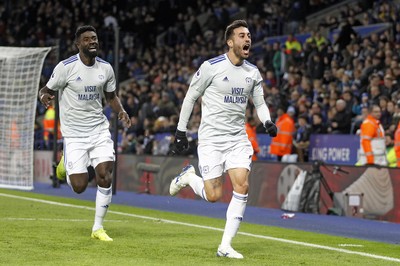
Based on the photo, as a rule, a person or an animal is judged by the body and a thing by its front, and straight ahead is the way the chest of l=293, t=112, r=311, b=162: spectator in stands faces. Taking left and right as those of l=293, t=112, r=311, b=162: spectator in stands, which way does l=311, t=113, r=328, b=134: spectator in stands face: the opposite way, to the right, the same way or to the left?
the same way

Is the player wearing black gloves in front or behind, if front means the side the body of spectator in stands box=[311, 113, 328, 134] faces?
in front

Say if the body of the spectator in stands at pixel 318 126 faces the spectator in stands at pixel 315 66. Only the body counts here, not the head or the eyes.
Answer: no

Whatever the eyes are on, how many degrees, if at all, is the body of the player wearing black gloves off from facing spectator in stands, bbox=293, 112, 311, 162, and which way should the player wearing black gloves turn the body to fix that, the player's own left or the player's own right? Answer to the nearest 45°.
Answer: approximately 135° to the player's own left

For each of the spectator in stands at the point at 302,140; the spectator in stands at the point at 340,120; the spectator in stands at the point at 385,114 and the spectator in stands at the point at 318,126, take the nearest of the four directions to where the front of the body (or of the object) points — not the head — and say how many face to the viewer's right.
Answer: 0

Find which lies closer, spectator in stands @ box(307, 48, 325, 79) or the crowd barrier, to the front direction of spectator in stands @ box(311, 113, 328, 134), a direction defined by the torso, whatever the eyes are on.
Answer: the crowd barrier

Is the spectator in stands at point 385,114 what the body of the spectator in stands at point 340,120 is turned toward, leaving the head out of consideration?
no

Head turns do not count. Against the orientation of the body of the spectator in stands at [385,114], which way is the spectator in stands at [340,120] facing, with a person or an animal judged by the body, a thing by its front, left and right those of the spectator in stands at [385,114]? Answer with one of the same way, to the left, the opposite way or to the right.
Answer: the same way

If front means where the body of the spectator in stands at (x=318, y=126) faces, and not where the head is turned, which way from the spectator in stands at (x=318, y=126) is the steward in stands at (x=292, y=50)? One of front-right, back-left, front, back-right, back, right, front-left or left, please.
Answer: back-right

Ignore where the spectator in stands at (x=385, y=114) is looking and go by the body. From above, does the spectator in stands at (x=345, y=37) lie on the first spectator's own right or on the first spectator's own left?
on the first spectator's own right

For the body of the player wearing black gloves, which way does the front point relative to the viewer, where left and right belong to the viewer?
facing the viewer and to the right of the viewer

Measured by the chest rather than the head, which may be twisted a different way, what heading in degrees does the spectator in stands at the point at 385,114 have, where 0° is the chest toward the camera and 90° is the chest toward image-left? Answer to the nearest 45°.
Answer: approximately 45°

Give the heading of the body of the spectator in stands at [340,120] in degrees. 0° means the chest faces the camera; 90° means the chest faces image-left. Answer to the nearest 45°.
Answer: approximately 45°

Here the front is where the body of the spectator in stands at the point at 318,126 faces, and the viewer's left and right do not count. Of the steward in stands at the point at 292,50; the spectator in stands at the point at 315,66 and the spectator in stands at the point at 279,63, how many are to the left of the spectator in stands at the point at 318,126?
0

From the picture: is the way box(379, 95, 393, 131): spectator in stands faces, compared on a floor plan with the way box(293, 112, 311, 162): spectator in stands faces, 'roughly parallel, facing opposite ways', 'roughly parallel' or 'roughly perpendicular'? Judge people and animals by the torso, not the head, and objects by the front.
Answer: roughly parallel

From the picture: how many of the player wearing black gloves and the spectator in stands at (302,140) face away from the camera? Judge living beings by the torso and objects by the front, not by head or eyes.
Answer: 0
